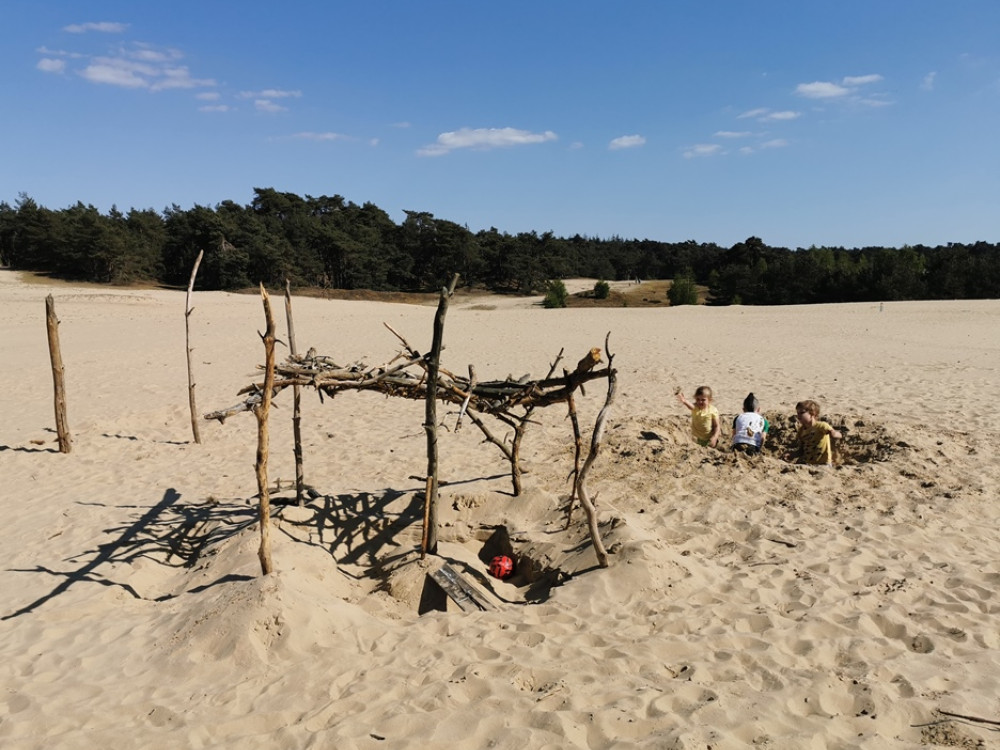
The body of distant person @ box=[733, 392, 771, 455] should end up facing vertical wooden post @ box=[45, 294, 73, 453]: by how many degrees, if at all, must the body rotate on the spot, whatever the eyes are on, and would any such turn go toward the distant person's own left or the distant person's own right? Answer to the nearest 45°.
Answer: approximately 90° to the distant person's own left

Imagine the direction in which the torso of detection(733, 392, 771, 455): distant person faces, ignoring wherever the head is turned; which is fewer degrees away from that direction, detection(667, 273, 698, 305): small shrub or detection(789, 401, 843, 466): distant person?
the small shrub

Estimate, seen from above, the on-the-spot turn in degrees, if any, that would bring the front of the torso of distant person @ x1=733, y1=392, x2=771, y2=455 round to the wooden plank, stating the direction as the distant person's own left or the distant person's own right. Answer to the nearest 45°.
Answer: approximately 135° to the distant person's own left

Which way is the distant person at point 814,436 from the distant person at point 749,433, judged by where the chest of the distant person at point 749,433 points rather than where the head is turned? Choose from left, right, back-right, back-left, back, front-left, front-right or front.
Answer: right

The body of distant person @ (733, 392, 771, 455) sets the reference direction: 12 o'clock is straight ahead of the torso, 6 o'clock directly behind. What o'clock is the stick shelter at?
The stick shelter is roughly at 7 o'clock from the distant person.

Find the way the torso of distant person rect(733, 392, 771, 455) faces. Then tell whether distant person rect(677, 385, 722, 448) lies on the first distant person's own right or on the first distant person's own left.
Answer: on the first distant person's own left

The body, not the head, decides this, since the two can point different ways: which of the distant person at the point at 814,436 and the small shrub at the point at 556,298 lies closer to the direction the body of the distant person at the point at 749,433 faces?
the small shrub

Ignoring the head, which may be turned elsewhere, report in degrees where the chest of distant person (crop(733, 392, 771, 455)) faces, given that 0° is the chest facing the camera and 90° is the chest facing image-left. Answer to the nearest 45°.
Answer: approximately 180°

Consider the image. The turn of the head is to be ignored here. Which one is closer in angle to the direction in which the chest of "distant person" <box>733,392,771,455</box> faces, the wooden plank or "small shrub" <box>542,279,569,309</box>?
the small shrub
